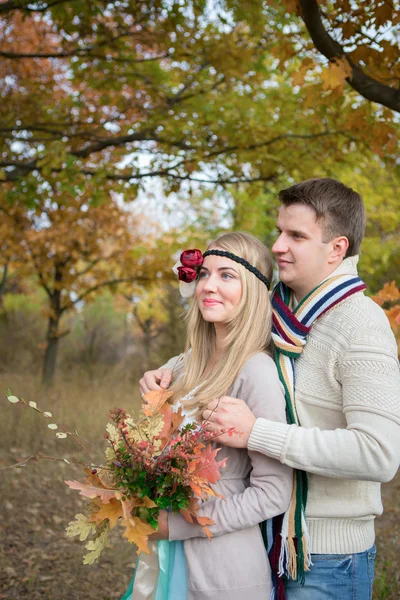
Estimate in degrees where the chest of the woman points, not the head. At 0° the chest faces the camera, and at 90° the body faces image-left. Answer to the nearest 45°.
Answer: approximately 45°
